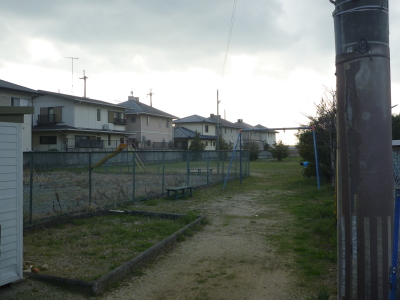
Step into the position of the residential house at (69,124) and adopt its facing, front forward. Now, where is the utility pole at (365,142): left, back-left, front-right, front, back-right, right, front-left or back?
front-right

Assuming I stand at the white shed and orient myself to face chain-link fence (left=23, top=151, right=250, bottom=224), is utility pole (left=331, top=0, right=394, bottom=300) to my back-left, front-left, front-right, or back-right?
back-right

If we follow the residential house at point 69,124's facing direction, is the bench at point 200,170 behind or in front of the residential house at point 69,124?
in front

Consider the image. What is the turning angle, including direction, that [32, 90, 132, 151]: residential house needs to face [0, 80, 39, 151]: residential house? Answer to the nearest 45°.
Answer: approximately 90° to its right

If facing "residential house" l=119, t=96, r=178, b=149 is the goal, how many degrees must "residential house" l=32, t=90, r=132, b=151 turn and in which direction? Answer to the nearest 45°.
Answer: approximately 90° to its left

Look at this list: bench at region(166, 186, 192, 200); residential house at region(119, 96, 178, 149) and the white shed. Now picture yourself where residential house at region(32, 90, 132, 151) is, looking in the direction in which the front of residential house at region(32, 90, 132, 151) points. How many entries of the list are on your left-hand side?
1

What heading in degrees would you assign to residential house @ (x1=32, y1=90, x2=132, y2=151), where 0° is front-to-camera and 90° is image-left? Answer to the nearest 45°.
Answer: approximately 315°

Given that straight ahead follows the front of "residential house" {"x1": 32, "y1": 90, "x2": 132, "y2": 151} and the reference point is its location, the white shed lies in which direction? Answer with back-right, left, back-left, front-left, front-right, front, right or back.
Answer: front-right

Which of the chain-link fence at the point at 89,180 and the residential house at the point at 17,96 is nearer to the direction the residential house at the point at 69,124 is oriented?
the chain-link fence

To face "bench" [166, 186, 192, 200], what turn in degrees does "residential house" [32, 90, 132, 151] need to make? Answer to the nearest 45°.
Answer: approximately 45° to its right

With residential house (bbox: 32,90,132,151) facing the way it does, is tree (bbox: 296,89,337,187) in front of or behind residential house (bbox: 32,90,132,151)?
in front
